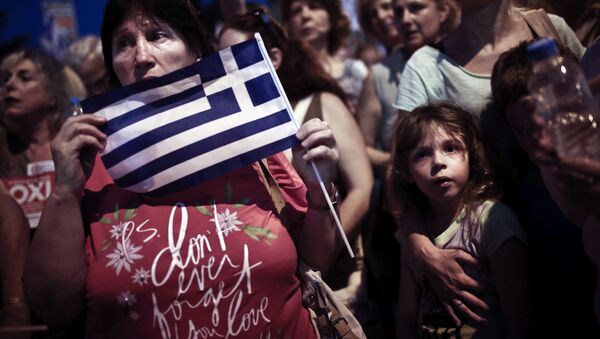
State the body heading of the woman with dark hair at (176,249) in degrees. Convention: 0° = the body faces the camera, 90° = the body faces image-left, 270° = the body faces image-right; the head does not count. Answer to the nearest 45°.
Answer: approximately 0°

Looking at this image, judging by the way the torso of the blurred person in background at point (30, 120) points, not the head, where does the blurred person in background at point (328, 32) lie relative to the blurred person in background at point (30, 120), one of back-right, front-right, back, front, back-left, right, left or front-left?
back-left

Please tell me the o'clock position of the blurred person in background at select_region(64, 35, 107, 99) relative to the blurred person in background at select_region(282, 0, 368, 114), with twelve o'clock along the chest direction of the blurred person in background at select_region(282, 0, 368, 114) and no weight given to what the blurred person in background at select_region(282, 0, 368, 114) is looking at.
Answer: the blurred person in background at select_region(64, 35, 107, 99) is roughly at 2 o'clock from the blurred person in background at select_region(282, 0, 368, 114).

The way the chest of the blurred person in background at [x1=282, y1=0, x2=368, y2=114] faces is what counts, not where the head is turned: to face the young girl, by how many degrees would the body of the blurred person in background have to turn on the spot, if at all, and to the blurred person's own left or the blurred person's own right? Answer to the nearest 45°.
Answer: approximately 45° to the blurred person's own left

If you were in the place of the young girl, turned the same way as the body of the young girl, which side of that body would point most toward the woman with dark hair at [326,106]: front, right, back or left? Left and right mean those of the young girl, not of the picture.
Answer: right

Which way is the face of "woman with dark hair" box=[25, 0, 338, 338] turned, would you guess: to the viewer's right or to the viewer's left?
to the viewer's left

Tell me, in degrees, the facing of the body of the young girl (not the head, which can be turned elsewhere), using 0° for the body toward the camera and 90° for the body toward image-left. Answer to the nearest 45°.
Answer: approximately 45°
